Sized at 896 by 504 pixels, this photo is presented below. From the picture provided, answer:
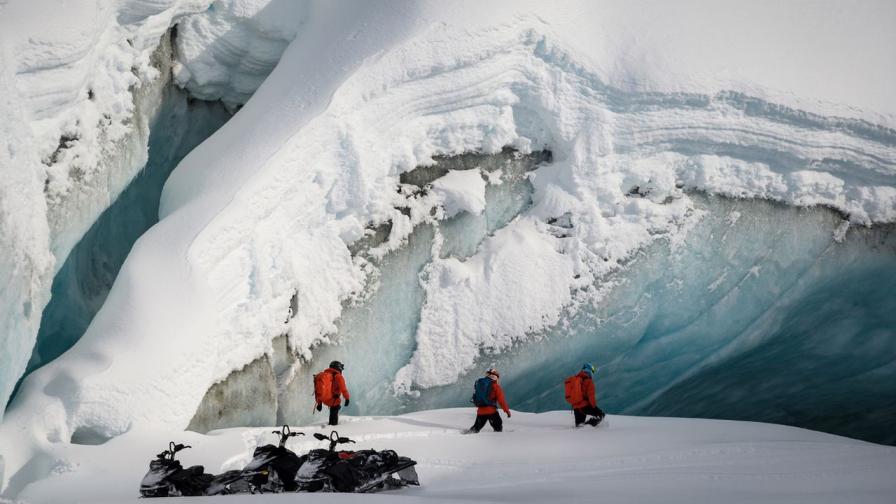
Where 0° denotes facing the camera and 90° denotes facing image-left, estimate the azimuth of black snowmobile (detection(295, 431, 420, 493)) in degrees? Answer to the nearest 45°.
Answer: approximately 45°

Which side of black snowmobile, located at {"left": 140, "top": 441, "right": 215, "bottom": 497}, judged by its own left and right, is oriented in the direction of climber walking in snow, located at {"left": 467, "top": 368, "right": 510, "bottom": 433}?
back
